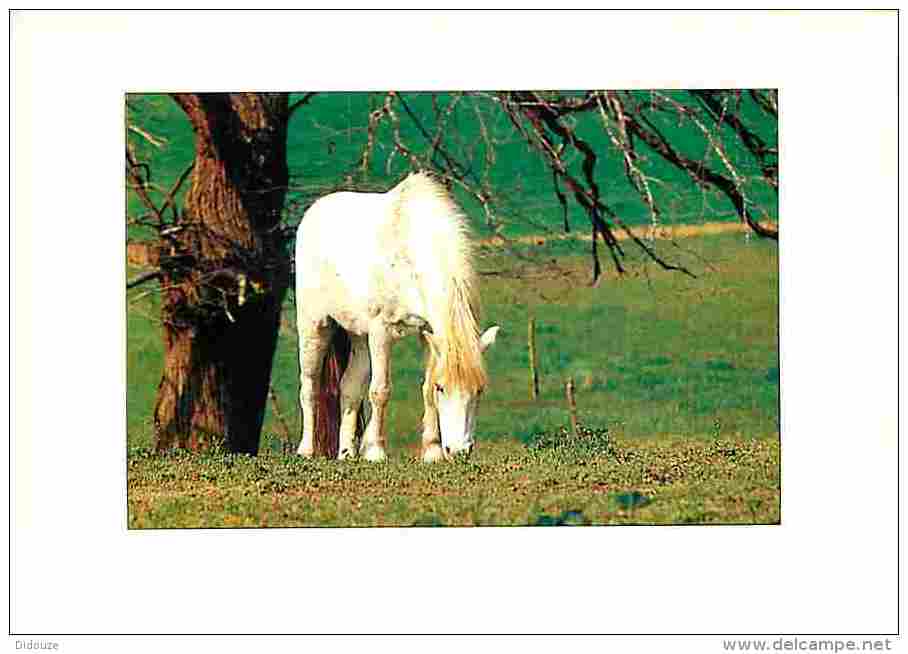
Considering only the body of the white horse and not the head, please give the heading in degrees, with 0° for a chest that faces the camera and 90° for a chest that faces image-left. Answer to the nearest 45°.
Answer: approximately 315°

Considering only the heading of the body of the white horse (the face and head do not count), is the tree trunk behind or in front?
behind
